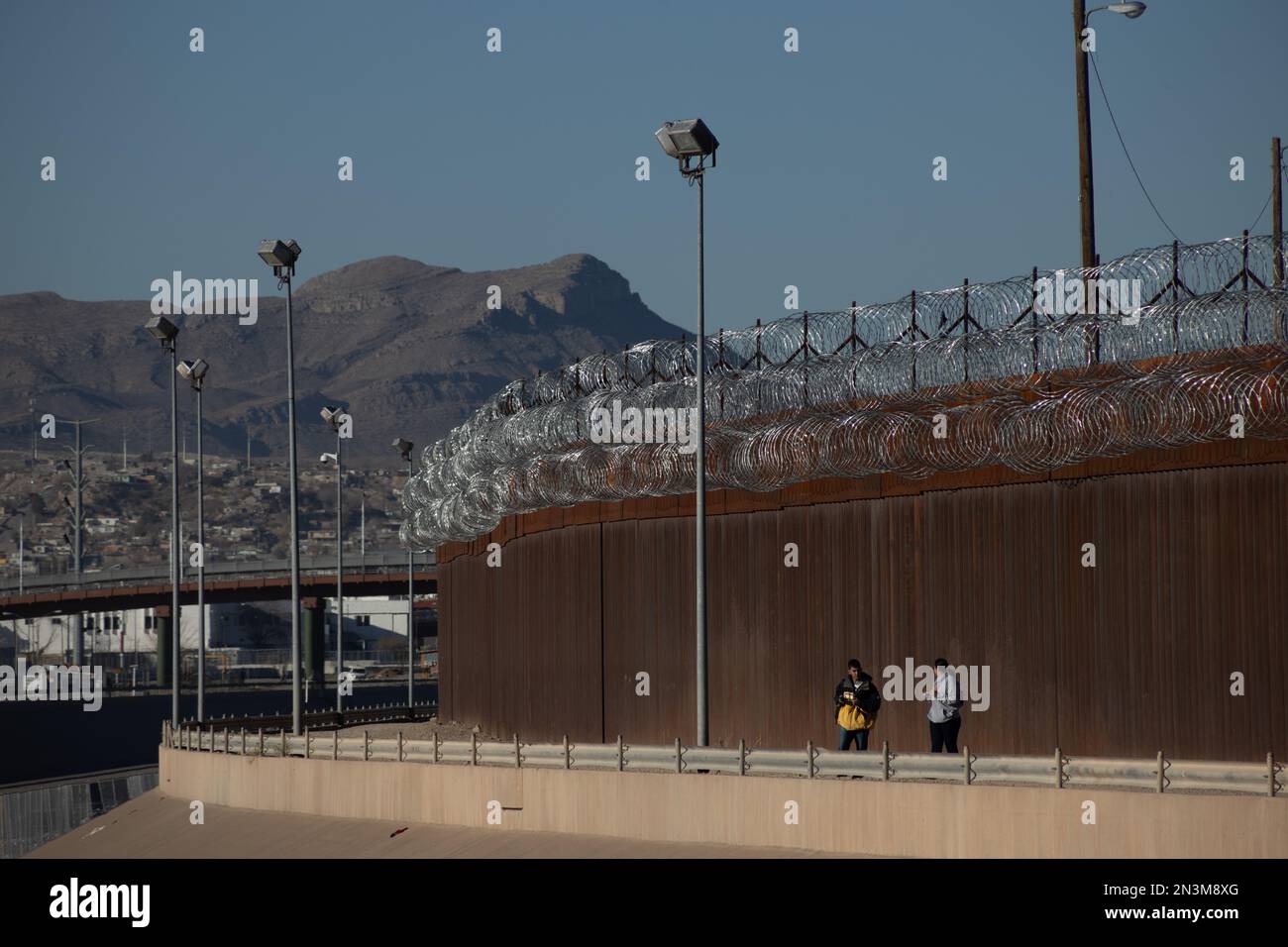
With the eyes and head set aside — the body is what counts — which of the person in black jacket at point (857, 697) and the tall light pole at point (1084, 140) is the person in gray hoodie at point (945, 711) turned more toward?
the person in black jacket

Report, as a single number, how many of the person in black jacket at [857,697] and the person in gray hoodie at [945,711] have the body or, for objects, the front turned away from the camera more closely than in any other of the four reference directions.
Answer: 0

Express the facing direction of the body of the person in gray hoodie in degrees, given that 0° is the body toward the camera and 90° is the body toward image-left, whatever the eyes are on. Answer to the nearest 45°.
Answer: approximately 45°

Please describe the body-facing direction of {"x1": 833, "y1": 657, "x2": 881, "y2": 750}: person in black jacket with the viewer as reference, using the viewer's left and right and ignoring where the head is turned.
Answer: facing the viewer

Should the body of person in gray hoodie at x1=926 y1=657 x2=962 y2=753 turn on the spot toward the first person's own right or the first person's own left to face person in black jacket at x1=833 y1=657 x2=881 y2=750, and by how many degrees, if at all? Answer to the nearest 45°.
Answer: approximately 45° to the first person's own right

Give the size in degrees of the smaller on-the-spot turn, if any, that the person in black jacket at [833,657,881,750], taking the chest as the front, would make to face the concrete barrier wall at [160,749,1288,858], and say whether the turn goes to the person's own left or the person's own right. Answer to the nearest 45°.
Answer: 0° — they already face it

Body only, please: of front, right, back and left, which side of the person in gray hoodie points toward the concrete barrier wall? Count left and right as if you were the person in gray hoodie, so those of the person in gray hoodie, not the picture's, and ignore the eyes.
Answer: front
